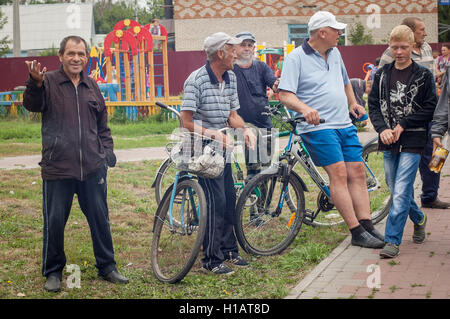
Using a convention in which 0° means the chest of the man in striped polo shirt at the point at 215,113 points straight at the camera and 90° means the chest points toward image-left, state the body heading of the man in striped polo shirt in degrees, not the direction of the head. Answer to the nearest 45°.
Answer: approximately 315°

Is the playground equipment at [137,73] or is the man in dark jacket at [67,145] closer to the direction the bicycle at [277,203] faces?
the man in dark jacket

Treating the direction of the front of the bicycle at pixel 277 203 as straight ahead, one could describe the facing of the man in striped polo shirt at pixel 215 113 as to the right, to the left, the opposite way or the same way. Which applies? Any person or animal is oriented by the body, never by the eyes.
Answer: to the left

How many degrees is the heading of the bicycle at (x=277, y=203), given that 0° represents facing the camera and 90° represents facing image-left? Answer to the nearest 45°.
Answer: approximately 45°

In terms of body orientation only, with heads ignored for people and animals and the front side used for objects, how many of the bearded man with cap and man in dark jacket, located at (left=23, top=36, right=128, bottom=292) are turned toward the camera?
2

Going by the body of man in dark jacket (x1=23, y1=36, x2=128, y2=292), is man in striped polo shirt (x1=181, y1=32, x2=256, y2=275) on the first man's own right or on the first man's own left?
on the first man's own left

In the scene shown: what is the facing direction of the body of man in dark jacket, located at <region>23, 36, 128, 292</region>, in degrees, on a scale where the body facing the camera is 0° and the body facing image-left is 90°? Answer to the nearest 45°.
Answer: approximately 0°

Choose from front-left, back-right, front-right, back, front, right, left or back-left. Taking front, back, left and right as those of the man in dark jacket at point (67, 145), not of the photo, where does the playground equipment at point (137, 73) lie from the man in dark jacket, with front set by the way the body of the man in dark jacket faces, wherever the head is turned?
back

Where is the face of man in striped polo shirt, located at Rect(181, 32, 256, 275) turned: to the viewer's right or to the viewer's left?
to the viewer's right
